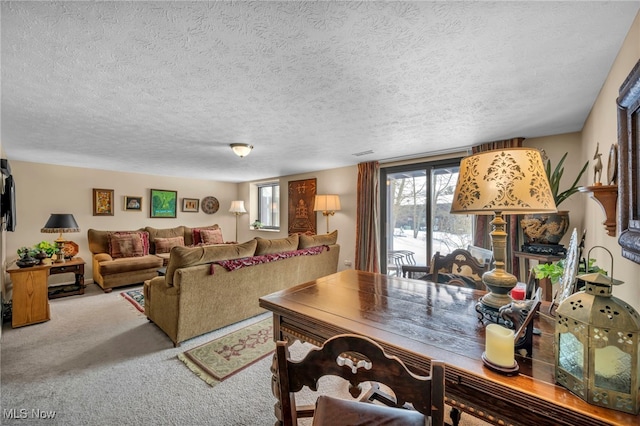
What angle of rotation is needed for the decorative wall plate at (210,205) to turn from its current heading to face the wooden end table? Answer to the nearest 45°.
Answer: approximately 45° to its right

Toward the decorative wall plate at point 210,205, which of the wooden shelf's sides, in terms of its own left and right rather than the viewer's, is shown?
front

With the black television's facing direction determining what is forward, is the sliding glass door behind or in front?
in front

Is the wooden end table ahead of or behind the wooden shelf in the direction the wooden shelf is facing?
ahead

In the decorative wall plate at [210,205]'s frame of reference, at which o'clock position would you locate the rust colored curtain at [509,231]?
The rust colored curtain is roughly at 11 o'clock from the decorative wall plate.

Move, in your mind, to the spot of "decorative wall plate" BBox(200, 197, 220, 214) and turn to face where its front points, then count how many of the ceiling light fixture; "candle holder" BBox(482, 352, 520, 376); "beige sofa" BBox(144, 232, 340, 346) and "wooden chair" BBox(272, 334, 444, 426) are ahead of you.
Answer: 4

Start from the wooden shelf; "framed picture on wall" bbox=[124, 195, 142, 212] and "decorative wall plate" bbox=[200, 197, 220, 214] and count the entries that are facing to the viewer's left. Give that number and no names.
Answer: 1

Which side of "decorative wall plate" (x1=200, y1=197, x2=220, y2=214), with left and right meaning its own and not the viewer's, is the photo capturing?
front

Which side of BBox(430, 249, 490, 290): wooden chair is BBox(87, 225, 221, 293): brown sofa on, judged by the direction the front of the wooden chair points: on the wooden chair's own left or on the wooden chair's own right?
on the wooden chair's own right

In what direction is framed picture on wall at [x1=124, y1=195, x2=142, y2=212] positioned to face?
toward the camera

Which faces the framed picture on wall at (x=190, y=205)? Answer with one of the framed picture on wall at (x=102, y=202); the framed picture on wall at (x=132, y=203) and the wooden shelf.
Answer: the wooden shelf

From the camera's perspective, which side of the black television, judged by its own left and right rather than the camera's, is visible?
right

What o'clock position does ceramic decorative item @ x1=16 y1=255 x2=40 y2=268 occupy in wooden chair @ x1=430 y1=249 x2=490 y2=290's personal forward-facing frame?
The ceramic decorative item is roughly at 1 o'clock from the wooden chair.

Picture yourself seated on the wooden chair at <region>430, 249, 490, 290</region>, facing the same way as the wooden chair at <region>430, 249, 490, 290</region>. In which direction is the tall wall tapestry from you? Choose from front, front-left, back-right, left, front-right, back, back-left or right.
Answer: right

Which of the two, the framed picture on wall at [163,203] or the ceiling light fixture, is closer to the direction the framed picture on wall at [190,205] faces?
the ceiling light fixture

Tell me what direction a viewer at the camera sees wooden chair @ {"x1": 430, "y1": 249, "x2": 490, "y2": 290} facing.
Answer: facing the viewer and to the left of the viewer
